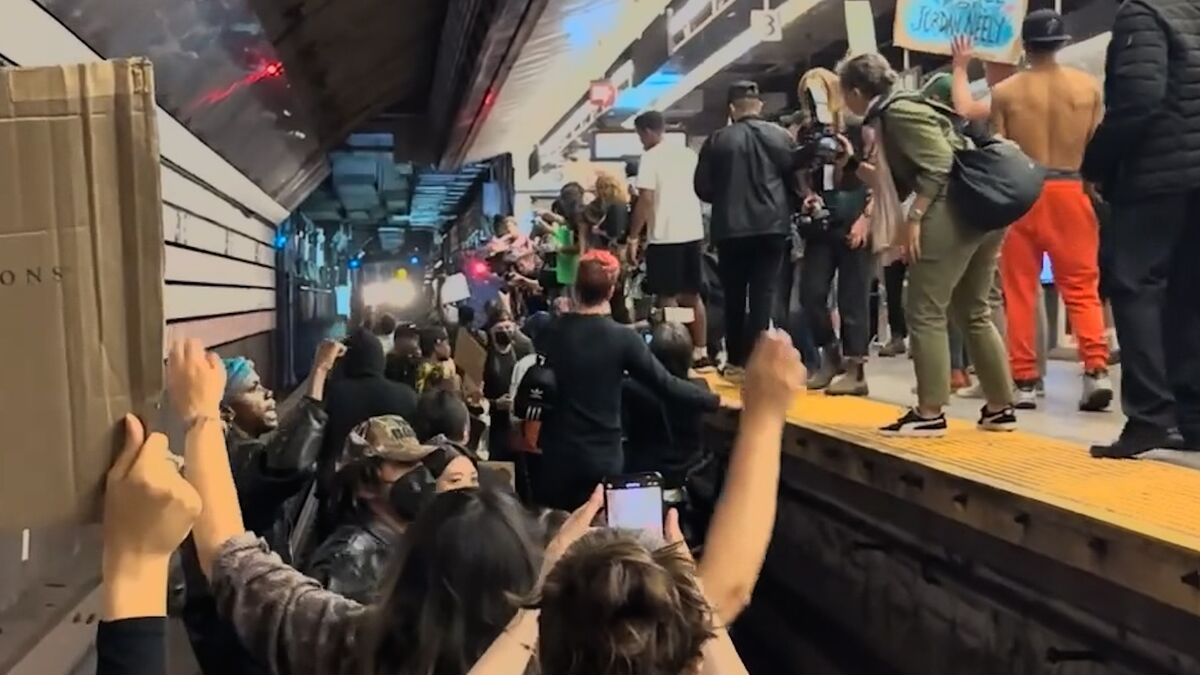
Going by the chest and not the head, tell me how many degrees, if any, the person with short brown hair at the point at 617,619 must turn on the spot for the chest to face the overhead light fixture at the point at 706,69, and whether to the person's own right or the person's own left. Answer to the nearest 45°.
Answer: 0° — they already face it

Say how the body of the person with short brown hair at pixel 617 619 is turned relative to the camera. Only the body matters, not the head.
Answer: away from the camera

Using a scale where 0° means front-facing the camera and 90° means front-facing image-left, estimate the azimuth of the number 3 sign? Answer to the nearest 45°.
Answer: approximately 0°

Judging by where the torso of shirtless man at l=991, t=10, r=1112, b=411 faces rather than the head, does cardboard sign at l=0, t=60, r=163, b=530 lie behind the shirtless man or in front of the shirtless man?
behind

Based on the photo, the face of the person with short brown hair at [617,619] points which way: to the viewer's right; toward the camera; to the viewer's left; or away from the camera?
away from the camera

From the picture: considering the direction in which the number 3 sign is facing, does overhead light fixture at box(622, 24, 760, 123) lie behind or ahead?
behind

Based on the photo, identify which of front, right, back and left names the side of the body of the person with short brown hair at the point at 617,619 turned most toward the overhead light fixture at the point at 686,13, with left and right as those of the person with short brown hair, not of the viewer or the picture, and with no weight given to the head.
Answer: front

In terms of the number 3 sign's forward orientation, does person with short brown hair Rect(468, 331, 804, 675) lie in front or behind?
in front

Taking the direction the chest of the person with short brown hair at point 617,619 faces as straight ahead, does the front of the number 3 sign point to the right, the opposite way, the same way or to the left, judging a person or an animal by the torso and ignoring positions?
the opposite way

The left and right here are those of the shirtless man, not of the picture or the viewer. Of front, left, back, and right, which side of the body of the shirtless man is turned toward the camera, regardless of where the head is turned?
back

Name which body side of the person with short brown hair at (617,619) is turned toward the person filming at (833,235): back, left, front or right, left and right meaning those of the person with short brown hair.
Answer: front

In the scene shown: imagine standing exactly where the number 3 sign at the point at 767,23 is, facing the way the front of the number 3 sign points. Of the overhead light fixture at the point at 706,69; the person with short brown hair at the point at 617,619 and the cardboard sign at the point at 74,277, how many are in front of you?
2

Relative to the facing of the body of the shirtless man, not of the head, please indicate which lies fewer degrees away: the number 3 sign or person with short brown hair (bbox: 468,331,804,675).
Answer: the number 3 sign

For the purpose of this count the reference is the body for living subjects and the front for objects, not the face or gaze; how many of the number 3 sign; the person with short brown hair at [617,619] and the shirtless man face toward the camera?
1

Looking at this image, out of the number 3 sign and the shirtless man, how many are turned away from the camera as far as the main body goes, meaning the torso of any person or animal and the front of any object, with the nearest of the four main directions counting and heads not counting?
1

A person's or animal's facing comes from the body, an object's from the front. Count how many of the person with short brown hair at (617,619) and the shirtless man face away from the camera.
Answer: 2
